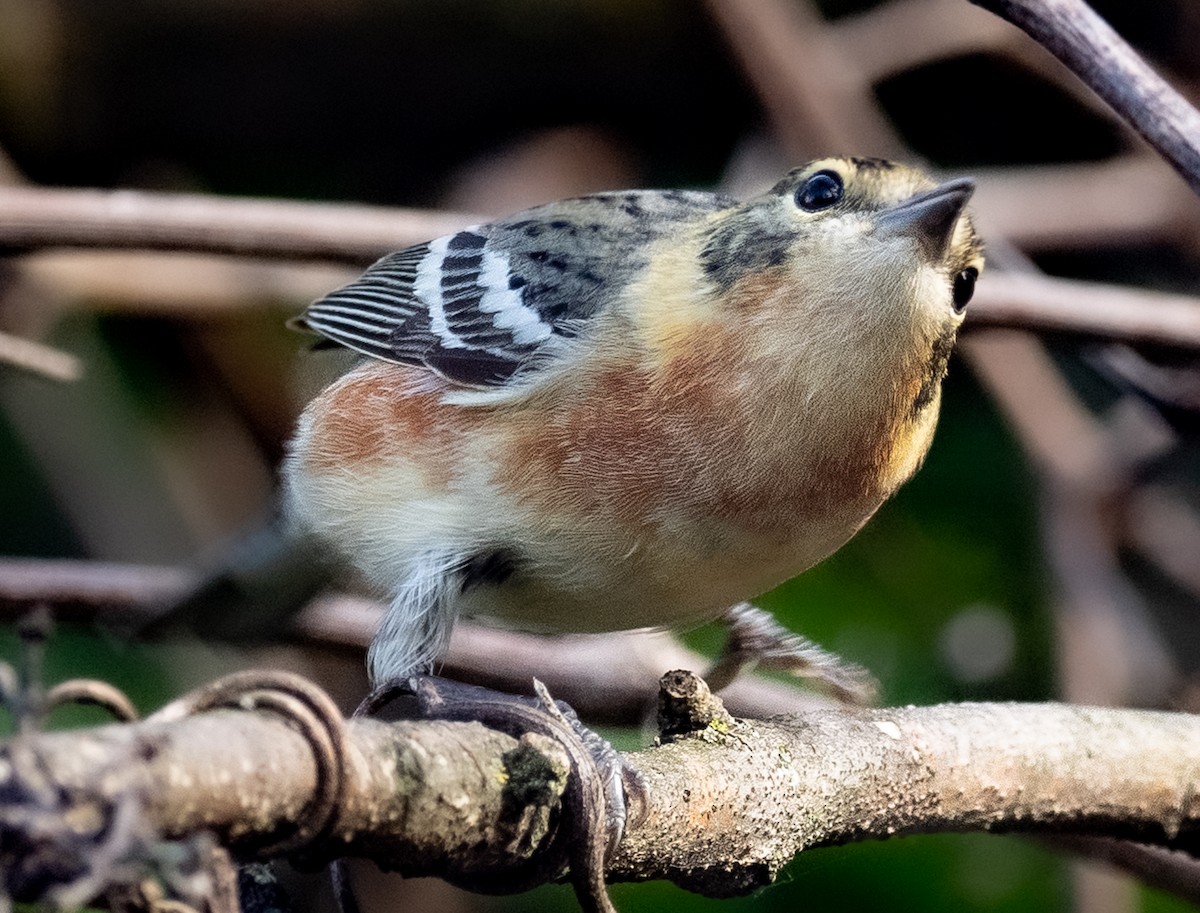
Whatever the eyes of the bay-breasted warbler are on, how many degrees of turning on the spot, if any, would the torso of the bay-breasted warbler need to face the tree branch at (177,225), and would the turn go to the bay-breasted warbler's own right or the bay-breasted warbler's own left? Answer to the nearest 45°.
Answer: approximately 180°

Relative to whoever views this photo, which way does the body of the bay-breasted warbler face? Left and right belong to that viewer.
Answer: facing the viewer and to the right of the viewer
